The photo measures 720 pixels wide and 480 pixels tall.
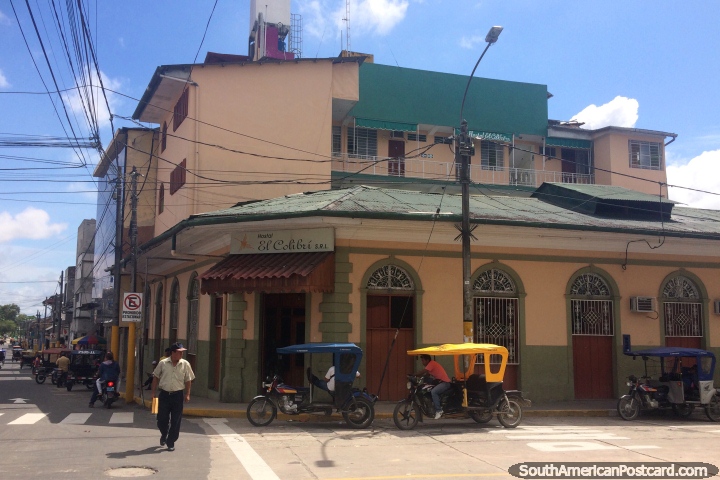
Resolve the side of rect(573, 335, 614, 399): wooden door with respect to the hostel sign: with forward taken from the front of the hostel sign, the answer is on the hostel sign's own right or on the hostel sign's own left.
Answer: on the hostel sign's own left

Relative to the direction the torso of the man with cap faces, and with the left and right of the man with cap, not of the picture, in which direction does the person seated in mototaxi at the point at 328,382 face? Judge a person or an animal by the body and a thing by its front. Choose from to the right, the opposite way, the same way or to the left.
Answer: to the right

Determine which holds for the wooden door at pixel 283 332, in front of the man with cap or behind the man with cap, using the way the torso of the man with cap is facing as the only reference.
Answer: behind

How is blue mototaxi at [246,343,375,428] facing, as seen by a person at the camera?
facing to the left of the viewer

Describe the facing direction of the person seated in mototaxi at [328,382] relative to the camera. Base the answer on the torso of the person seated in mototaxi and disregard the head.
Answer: to the viewer's left

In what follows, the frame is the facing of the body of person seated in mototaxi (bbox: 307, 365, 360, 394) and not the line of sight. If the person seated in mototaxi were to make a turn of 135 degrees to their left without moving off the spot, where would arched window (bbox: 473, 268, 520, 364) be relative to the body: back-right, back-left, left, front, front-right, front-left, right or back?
left

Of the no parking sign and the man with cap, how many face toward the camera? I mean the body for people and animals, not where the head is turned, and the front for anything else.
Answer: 2

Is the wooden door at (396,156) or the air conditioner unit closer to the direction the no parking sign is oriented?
the air conditioner unit

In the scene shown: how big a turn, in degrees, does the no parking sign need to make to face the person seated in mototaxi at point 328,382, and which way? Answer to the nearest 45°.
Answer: approximately 45° to its left

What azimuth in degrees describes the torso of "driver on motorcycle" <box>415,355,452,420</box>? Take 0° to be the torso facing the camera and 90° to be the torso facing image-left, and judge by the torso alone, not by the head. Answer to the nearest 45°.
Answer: approximately 90°

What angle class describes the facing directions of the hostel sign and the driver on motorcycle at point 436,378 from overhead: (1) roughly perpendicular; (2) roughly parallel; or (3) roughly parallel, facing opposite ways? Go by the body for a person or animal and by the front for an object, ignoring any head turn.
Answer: roughly perpendicular

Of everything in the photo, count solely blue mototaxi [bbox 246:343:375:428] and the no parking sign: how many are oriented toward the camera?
1

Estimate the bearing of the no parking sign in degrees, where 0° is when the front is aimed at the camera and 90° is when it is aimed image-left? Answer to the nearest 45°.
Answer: approximately 0°
